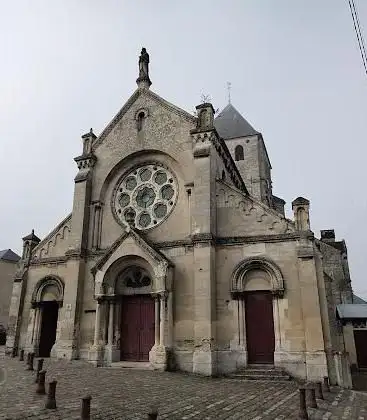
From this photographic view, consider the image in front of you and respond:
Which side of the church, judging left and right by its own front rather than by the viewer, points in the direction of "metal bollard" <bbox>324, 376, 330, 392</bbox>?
left

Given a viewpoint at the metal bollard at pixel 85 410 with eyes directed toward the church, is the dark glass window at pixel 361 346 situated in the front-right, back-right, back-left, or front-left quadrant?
front-right

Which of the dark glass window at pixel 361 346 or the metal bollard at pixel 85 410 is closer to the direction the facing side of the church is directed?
the metal bollard

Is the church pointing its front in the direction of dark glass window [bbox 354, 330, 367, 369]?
no

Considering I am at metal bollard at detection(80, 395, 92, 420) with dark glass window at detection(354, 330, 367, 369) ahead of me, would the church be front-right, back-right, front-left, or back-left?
front-left
